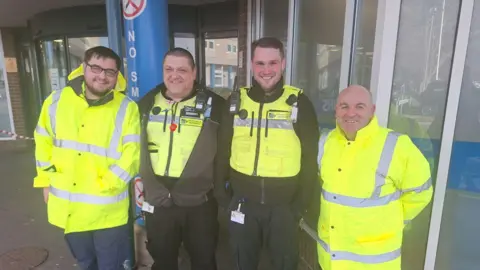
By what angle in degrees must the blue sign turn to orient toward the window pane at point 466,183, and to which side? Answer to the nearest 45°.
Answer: approximately 90° to its left

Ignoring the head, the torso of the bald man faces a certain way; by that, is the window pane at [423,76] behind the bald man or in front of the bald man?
behind

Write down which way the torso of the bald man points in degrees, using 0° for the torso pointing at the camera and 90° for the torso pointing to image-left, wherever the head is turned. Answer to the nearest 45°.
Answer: approximately 45°

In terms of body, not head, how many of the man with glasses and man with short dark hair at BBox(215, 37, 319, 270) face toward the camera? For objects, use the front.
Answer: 2

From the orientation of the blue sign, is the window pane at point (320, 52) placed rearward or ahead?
rearward

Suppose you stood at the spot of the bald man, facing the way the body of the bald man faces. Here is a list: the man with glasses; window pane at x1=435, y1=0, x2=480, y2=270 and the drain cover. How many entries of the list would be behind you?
1

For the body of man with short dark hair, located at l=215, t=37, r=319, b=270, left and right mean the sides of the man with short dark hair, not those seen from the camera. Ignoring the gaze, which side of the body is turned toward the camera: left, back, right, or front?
front

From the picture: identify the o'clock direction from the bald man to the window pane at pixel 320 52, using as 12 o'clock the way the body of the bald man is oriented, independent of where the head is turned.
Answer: The window pane is roughly at 4 o'clock from the bald man.

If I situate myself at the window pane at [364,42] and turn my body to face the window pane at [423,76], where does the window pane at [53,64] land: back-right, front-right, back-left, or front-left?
back-right

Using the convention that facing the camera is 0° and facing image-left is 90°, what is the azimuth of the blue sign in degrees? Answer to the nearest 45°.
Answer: approximately 45°

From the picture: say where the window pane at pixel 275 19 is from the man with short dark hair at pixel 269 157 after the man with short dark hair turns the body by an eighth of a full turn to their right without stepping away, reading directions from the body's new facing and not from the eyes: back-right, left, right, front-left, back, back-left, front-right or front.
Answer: back-right

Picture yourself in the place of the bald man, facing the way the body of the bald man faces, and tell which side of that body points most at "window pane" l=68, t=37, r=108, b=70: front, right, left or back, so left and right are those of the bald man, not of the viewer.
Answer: right

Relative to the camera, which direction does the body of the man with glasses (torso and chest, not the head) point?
toward the camera

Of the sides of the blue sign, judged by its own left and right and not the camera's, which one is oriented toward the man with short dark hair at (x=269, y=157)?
left
